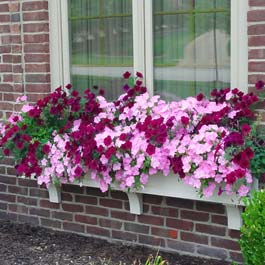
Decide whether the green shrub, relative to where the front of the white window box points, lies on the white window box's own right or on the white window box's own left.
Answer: on the white window box's own left
